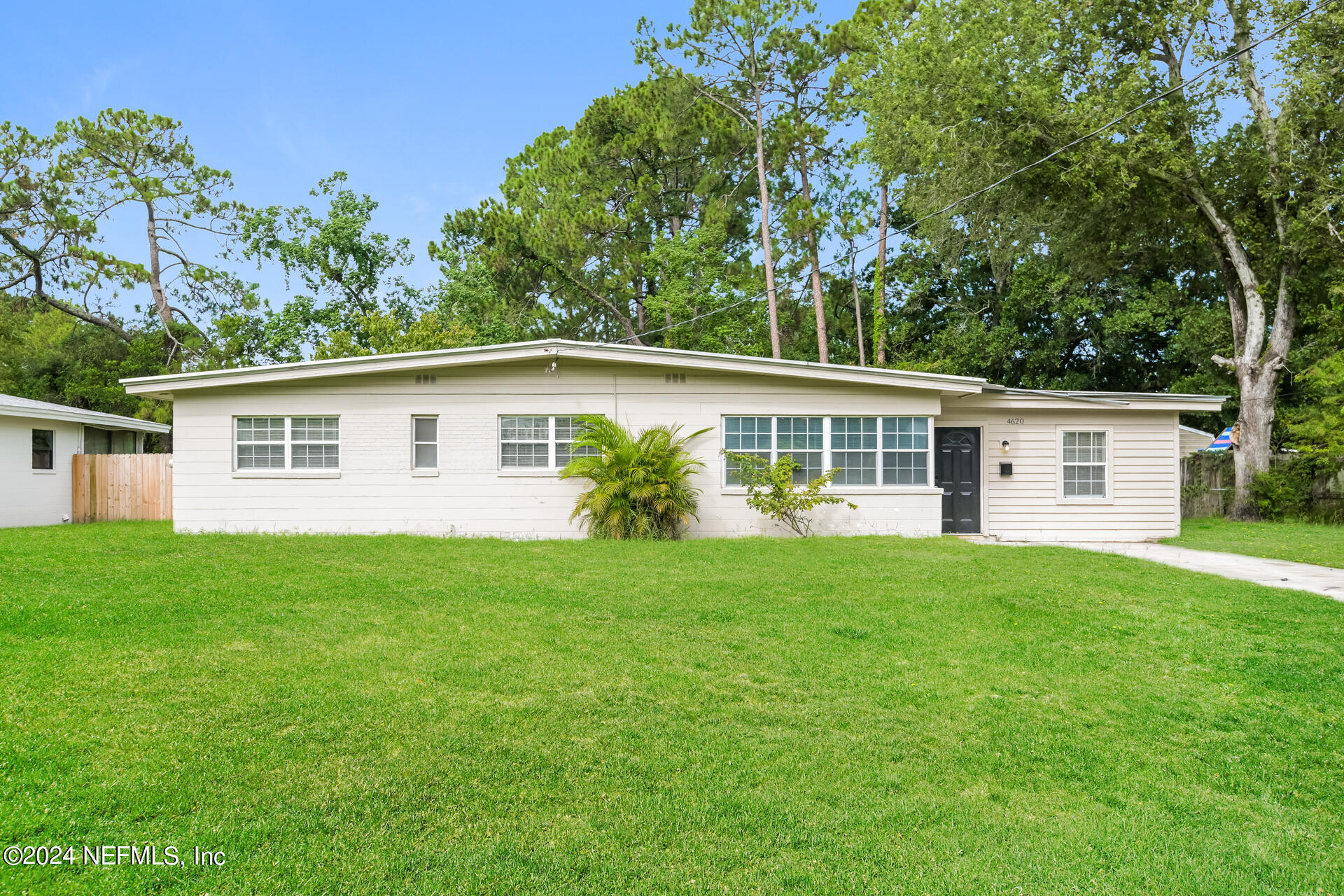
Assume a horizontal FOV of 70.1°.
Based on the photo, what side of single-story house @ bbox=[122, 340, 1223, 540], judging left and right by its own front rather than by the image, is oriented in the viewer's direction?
front

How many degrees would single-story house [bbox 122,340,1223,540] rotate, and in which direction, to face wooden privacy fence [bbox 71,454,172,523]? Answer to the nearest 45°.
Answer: approximately 135° to its right

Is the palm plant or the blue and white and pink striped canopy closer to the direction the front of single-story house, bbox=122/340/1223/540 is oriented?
the palm plant

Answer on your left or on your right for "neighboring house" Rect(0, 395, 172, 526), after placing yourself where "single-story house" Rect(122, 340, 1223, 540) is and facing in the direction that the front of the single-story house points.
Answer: on your right

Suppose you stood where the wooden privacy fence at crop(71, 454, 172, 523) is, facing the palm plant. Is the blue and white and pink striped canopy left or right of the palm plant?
left

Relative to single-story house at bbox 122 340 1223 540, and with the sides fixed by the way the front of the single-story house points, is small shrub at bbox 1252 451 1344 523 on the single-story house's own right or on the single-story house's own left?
on the single-story house's own left

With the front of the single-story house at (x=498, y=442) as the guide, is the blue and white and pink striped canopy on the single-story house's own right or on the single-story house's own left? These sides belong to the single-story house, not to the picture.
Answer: on the single-story house's own left

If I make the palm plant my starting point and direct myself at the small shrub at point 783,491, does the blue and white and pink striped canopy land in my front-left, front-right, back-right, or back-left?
front-left
